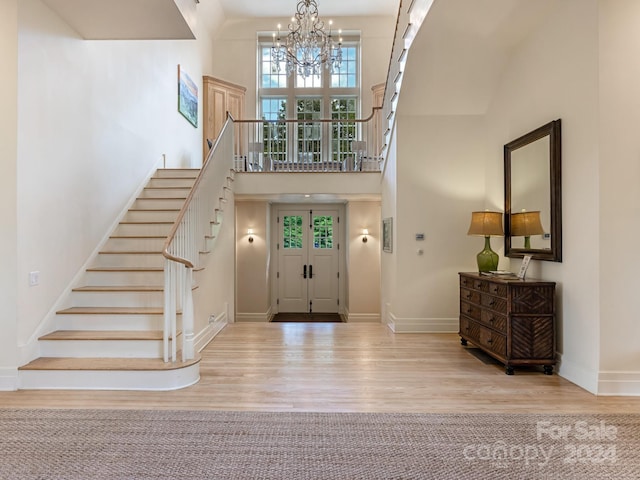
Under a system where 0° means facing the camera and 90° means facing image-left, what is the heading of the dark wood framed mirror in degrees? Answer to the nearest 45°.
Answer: approximately 45°

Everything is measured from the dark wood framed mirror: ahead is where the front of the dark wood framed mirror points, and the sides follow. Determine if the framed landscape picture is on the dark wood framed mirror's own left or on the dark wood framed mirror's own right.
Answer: on the dark wood framed mirror's own right

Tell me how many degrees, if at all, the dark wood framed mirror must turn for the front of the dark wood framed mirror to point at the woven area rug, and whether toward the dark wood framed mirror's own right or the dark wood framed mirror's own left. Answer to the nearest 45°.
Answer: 0° — it already faces it

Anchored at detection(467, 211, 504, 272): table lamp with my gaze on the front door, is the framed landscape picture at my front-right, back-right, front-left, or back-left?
front-left

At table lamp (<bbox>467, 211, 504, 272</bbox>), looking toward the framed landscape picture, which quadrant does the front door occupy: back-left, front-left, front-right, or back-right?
front-right

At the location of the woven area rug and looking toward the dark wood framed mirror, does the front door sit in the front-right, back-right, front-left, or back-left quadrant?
front-left
